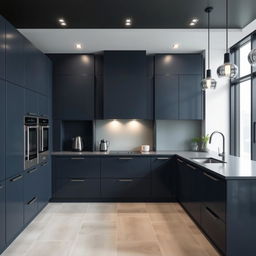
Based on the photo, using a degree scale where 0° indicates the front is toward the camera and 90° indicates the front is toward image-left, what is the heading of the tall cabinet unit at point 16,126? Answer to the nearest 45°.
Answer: approximately 270°

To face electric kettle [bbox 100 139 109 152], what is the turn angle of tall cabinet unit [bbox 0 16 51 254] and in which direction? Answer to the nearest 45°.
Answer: approximately 45° to its left

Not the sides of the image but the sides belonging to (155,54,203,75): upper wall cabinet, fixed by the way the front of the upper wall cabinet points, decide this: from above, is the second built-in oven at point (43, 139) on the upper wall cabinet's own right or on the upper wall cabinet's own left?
on the upper wall cabinet's own right

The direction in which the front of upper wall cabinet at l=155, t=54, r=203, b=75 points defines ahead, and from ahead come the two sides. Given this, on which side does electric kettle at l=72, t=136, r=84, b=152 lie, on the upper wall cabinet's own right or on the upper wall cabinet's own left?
on the upper wall cabinet's own right

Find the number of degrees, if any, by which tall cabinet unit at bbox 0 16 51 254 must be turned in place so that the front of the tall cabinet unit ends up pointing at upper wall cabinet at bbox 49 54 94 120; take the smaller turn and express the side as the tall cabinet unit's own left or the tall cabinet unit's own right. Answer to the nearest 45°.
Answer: approximately 45° to the tall cabinet unit's own left

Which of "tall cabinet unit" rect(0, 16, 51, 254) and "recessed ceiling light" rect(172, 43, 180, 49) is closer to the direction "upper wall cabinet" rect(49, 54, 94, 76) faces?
the tall cabinet unit

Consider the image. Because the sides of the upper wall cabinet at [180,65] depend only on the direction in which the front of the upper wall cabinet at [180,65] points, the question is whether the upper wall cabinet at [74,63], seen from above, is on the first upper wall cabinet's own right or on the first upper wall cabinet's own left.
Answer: on the first upper wall cabinet's own right

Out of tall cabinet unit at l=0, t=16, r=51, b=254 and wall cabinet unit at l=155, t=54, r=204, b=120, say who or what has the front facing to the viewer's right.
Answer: tall cabinet unit at l=0, t=16, r=51, b=254

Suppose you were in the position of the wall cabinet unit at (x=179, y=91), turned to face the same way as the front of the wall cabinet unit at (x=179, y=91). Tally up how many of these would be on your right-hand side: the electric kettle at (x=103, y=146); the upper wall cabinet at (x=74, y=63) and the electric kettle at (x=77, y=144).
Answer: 3

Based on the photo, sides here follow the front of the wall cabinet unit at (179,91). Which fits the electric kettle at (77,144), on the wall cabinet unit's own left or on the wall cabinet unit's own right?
on the wall cabinet unit's own right
